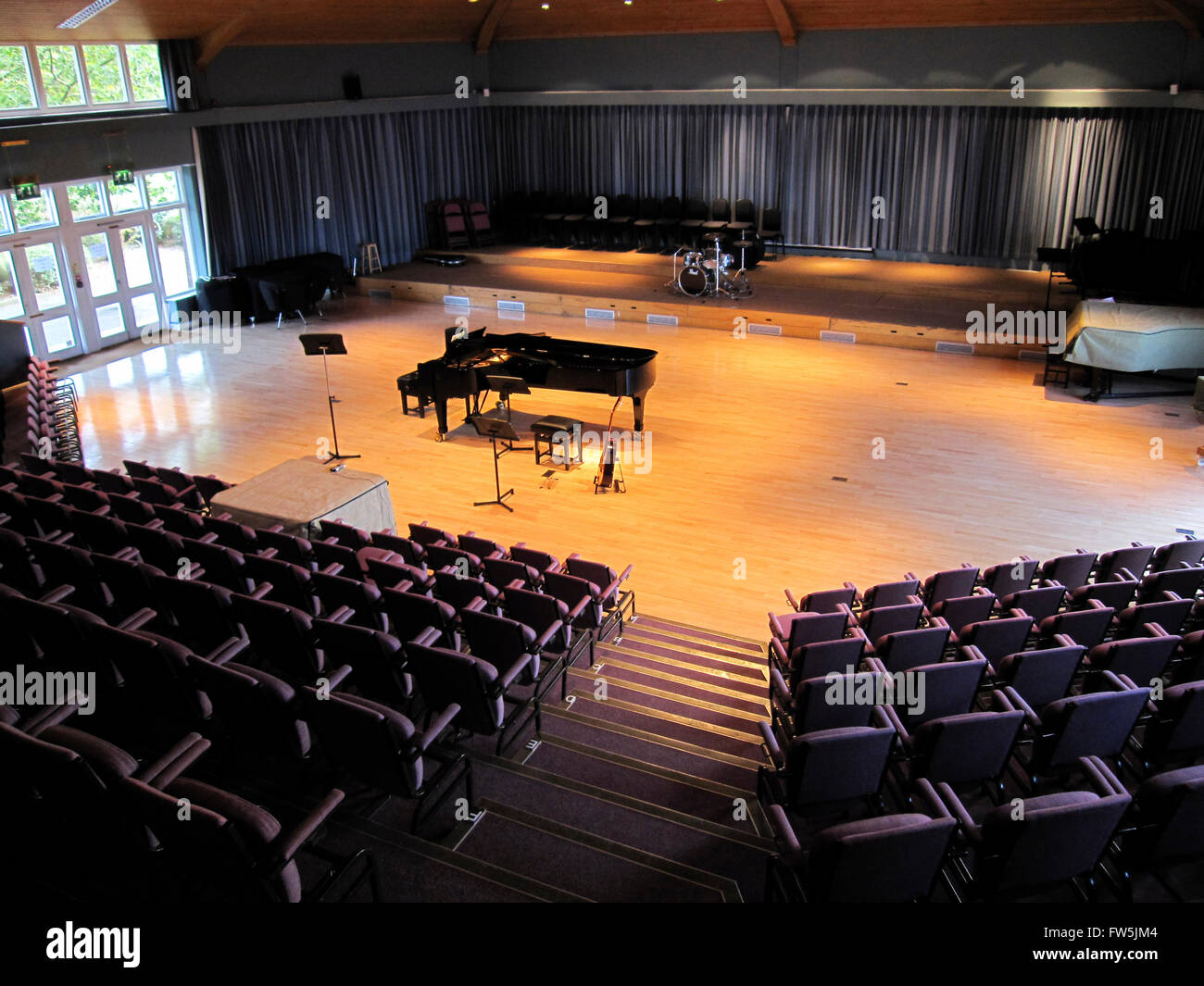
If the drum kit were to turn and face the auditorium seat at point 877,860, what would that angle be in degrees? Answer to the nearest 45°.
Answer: approximately 45° to its left

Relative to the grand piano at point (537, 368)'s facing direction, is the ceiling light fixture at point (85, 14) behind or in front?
in front

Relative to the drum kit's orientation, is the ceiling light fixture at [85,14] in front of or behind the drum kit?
in front

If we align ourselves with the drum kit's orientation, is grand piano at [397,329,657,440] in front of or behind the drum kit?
in front

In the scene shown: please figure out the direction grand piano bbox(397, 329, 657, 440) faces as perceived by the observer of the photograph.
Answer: facing to the left of the viewer

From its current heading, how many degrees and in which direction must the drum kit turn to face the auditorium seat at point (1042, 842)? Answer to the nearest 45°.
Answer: approximately 45° to its left

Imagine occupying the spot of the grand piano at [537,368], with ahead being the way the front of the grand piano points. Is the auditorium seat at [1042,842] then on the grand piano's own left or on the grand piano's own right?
on the grand piano's own left

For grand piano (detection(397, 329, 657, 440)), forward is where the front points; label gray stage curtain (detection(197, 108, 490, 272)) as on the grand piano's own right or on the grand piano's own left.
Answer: on the grand piano's own right

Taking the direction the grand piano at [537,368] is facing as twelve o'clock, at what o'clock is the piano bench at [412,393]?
The piano bench is roughly at 1 o'clock from the grand piano.

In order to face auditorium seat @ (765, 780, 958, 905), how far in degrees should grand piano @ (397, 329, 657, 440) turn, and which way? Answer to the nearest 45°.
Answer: approximately 90° to its left

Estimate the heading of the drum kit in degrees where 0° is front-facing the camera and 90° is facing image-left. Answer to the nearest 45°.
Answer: approximately 45°

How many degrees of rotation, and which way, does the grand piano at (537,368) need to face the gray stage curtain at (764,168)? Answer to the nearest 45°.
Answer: approximately 135° to its right

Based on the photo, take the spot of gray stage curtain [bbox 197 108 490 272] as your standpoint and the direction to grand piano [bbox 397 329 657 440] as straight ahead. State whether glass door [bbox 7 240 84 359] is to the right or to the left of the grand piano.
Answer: right

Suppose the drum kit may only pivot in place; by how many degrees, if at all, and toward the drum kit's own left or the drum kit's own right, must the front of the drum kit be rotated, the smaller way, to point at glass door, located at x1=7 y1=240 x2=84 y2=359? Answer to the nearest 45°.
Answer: approximately 45° to the drum kit's own right
